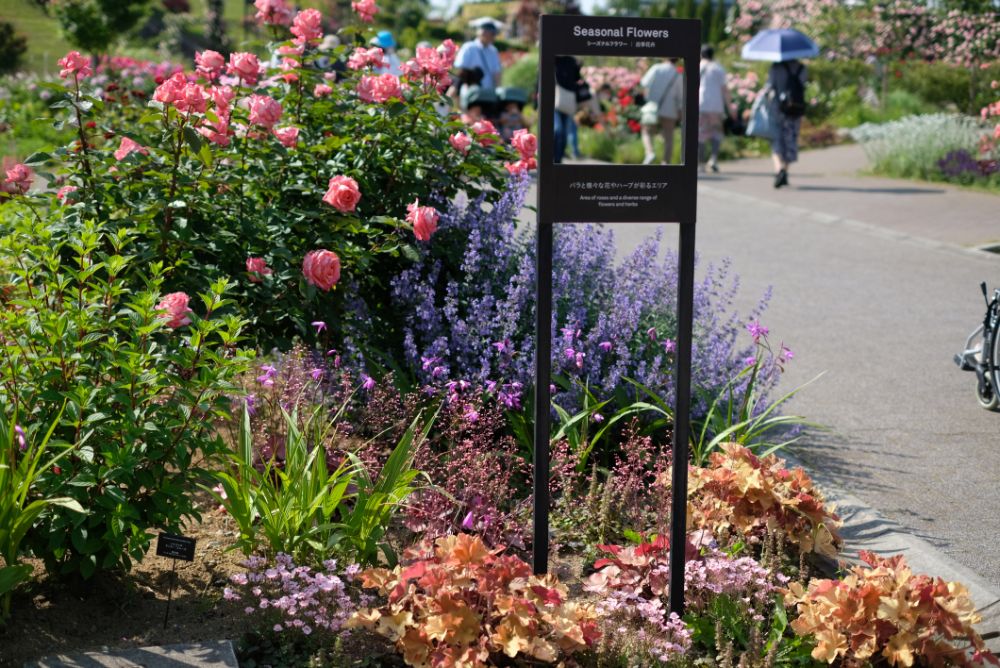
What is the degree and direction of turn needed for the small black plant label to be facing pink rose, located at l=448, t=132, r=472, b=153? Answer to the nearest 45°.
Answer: approximately 135° to its left

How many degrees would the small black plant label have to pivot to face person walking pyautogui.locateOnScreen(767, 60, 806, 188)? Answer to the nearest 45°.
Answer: approximately 135° to its left

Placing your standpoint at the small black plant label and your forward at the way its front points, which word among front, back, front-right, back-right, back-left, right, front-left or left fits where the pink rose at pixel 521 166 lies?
back-left

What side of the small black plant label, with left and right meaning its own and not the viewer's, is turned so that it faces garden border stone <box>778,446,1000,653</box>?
left

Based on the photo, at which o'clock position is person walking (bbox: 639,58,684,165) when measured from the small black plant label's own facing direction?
The person walking is roughly at 7 o'clock from the small black plant label.

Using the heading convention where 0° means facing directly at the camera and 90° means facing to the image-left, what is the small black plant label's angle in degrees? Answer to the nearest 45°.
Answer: approximately 0°

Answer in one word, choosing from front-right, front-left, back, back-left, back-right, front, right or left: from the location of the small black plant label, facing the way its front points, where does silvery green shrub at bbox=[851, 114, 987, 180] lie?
back-left

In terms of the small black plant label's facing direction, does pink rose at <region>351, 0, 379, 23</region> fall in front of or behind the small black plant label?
behind

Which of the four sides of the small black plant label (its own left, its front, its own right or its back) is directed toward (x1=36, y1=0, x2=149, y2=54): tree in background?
back

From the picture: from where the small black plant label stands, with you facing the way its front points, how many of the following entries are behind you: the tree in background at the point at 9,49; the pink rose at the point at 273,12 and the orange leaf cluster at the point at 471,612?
2

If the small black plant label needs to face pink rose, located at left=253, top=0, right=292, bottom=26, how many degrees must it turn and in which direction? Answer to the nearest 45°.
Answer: approximately 180°

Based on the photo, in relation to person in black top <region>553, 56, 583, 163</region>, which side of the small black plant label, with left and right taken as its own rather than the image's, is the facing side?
back
